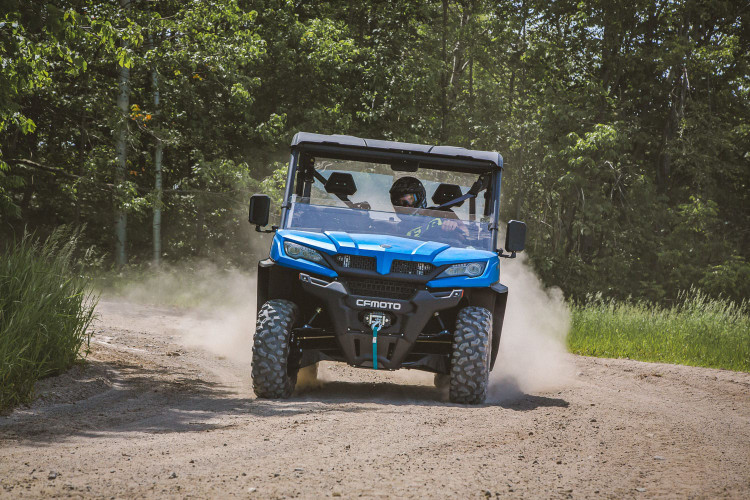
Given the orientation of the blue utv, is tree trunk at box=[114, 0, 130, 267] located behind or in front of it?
behind

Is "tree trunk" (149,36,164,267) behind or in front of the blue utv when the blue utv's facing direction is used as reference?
behind

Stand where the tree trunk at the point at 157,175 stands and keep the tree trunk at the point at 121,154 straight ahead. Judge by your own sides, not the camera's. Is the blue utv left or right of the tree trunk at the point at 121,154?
left

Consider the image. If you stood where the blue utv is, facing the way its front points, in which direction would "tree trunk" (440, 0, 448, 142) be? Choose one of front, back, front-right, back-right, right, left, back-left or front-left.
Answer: back

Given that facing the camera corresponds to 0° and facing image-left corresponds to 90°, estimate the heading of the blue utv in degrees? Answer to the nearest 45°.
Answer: approximately 0°
